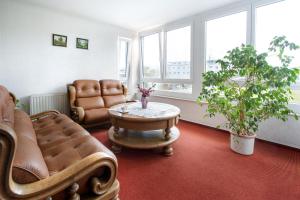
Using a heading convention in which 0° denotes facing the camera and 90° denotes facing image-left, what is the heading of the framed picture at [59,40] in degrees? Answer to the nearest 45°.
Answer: approximately 315°

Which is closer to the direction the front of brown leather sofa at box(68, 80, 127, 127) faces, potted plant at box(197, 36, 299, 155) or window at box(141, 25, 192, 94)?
the potted plant

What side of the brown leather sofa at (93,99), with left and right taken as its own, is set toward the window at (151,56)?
left

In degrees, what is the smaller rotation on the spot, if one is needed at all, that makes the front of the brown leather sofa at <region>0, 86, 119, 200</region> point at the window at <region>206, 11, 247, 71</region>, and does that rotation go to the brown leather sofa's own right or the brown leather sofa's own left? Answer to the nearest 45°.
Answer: approximately 45° to the brown leather sofa's own left

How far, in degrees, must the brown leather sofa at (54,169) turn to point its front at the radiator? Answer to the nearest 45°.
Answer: approximately 90° to its left

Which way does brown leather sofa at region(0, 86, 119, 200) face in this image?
to the viewer's right
